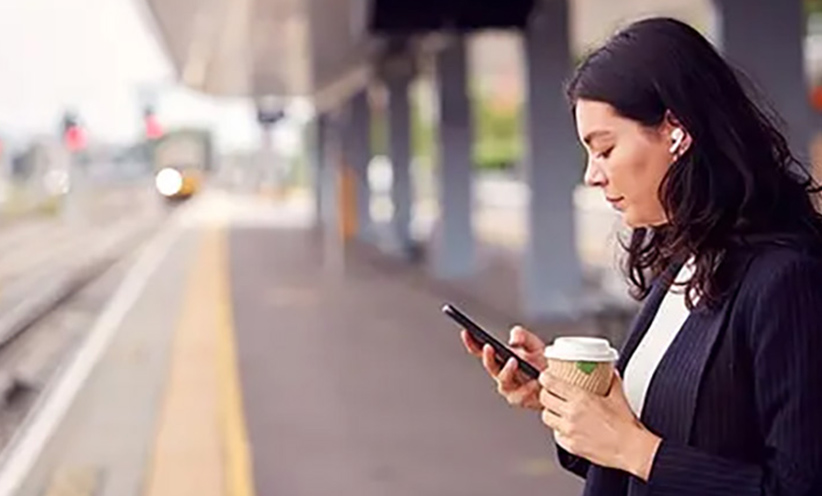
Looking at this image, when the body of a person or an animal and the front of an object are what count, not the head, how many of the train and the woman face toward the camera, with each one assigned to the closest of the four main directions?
1

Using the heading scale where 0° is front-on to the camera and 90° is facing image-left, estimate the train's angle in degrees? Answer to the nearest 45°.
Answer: approximately 0°

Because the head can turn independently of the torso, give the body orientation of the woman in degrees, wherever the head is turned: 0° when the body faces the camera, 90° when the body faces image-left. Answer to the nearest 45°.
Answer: approximately 90°

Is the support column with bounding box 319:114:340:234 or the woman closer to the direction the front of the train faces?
the woman

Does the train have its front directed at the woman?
yes
